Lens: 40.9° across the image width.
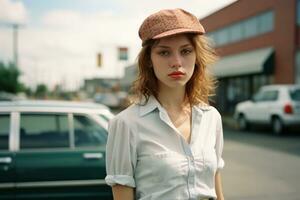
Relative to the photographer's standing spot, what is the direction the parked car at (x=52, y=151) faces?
facing to the left of the viewer

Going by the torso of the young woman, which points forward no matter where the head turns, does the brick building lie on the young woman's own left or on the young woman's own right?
on the young woman's own left

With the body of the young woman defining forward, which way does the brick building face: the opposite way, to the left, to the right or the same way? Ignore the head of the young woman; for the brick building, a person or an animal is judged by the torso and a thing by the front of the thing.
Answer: to the right

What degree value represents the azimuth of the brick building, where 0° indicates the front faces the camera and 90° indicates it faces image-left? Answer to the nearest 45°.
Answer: approximately 45°

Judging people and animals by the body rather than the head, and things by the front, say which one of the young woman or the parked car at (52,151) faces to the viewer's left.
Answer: the parked car

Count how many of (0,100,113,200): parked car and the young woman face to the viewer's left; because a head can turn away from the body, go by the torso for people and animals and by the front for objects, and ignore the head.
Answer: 1

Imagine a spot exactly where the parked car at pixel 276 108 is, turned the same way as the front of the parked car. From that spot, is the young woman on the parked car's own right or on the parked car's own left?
on the parked car's own left

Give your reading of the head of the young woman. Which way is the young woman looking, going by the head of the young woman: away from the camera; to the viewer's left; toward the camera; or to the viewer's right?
toward the camera

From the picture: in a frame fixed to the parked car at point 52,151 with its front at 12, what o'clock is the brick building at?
The brick building is roughly at 4 o'clock from the parked car.

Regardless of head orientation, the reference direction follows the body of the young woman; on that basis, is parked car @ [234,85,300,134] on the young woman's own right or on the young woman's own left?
on the young woman's own left

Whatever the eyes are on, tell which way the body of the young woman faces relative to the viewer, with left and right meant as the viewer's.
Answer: facing the viewer and to the right of the viewer

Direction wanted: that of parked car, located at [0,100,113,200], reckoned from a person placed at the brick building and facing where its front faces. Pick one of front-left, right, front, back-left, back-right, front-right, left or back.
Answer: front-left
